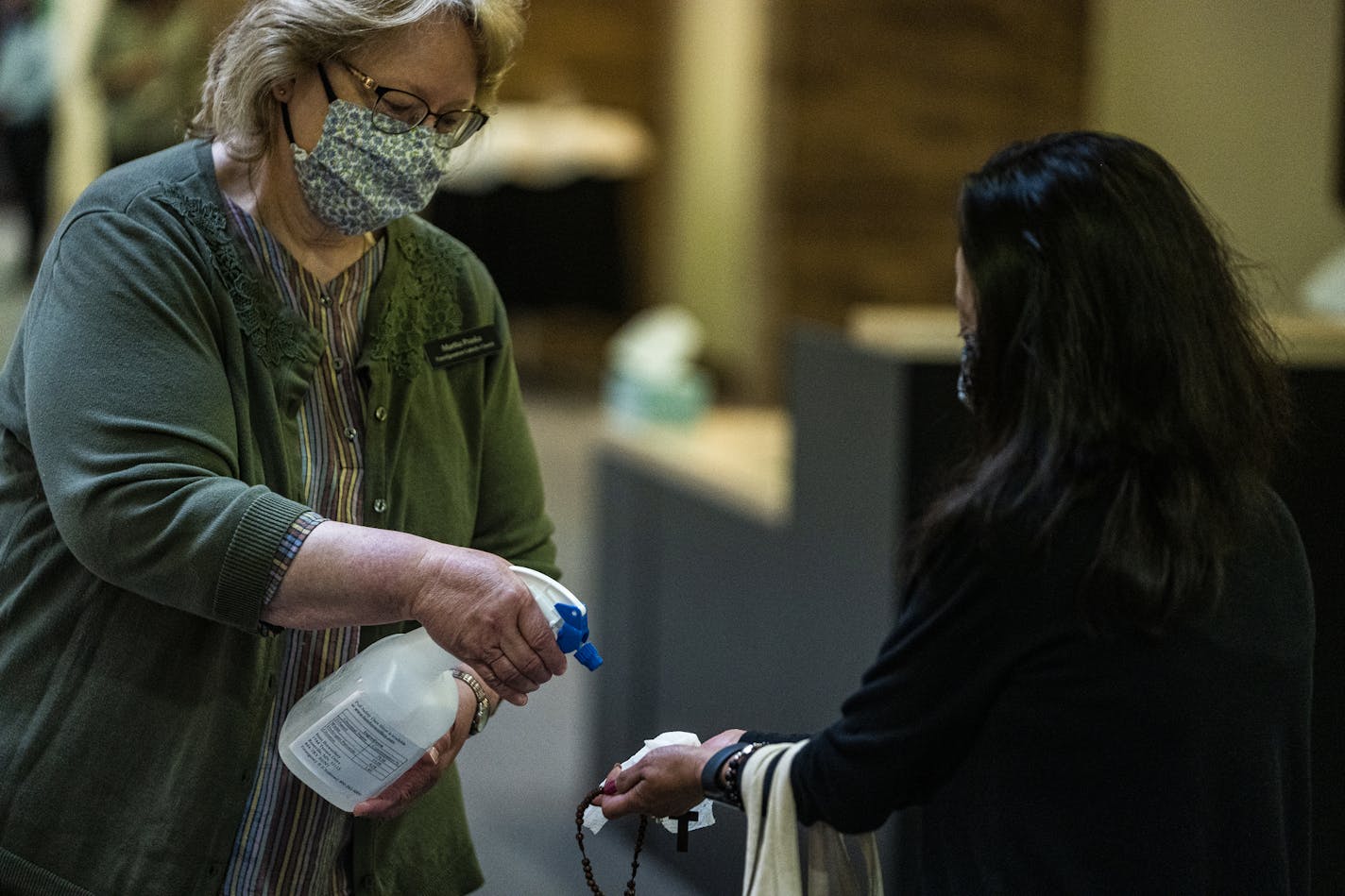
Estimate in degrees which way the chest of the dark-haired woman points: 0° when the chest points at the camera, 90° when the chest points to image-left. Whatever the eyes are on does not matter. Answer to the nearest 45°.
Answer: approximately 135°

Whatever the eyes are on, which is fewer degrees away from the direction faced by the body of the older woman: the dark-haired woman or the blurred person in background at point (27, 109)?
the dark-haired woman

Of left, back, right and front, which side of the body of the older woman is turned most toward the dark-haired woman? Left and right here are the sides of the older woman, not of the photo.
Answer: front

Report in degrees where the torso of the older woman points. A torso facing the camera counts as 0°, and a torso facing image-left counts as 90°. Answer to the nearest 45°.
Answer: approximately 315°

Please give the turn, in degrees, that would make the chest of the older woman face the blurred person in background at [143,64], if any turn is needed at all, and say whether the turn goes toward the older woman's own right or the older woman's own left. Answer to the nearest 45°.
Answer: approximately 135° to the older woman's own left

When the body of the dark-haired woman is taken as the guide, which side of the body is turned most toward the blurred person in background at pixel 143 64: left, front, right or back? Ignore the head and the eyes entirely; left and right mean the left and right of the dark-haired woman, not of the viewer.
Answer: front

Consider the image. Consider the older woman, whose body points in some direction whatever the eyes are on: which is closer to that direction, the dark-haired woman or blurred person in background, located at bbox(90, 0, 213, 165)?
the dark-haired woman

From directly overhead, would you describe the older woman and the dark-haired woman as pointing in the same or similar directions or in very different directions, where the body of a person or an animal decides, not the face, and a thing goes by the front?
very different directions

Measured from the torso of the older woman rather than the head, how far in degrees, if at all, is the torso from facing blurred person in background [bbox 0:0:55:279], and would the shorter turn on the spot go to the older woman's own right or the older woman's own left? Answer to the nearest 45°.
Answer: approximately 135° to the older woman's own left

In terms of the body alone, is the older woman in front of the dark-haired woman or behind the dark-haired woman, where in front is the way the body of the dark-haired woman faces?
in front

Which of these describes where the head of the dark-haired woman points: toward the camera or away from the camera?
away from the camera
